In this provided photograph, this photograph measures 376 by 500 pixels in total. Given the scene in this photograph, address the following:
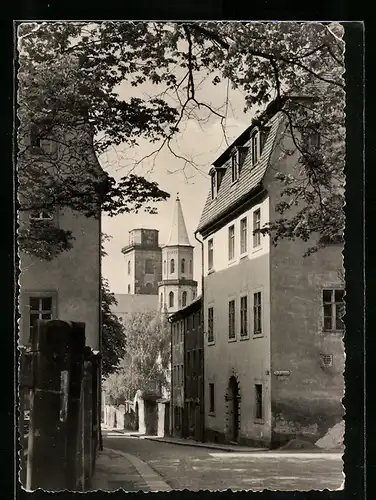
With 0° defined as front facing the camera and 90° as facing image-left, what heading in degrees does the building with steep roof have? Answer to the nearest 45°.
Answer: approximately 45°
